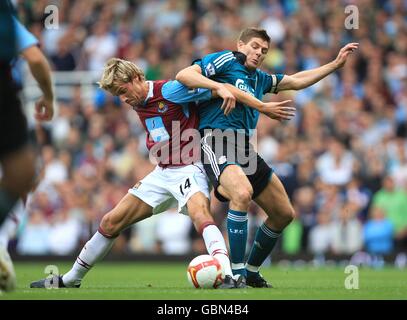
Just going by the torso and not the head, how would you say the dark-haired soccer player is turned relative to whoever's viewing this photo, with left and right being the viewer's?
facing the viewer and to the right of the viewer

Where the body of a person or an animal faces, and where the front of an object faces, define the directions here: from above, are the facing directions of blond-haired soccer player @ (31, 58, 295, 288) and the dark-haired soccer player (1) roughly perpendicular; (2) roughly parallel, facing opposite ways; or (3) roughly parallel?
roughly perpendicular

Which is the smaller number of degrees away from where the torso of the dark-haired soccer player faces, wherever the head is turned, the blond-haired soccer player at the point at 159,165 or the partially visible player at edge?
the partially visible player at edge
